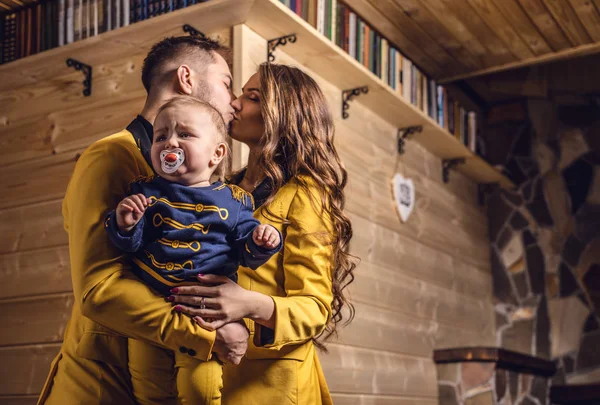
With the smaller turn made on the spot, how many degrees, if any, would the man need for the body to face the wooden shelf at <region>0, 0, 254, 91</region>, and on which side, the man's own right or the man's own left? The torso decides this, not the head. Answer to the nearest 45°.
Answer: approximately 90° to the man's own left

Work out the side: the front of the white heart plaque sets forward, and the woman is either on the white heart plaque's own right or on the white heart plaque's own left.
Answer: on the white heart plaque's own right

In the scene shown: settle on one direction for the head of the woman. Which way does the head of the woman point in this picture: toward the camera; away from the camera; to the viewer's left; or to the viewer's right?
to the viewer's left

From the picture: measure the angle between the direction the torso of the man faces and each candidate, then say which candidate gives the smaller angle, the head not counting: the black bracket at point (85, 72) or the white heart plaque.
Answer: the white heart plaque

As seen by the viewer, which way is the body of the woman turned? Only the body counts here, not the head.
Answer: to the viewer's left

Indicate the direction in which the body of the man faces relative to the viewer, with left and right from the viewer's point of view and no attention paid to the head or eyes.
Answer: facing to the right of the viewer

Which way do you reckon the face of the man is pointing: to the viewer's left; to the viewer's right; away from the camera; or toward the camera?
to the viewer's right

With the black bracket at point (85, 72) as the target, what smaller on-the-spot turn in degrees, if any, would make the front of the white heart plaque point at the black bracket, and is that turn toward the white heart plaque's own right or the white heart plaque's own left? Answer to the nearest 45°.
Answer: approximately 90° to the white heart plaque's own right

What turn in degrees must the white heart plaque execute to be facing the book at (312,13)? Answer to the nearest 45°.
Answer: approximately 45° to its right

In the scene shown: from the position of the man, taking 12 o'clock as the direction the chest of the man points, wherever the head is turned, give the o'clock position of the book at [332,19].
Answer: The book is roughly at 10 o'clock from the man.

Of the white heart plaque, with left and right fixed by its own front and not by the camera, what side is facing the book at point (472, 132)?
left

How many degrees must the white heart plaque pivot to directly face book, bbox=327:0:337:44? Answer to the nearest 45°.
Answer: approximately 45° to its right
